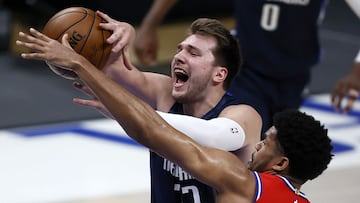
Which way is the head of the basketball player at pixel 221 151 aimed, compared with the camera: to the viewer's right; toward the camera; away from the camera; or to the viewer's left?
to the viewer's left

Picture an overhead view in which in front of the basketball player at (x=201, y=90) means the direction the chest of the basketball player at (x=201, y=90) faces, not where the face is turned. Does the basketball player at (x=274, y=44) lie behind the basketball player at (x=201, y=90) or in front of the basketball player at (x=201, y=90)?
behind

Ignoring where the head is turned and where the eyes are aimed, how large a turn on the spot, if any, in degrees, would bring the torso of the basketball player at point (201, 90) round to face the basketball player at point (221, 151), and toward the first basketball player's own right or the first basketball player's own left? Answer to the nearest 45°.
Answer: approximately 45° to the first basketball player's own left

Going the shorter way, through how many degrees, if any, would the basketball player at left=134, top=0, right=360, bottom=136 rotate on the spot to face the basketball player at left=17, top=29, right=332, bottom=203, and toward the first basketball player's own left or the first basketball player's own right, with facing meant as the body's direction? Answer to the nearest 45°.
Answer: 0° — they already face them

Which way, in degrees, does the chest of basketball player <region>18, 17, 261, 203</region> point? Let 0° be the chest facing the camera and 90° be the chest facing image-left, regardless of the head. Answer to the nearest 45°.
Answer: approximately 45°
